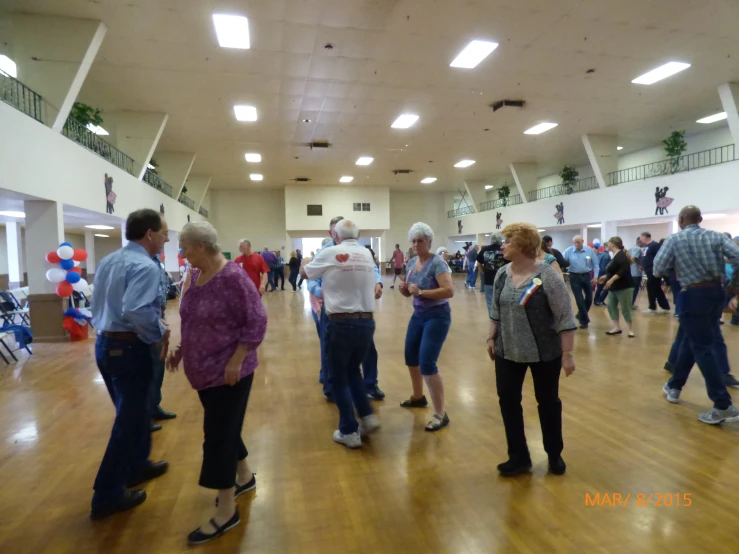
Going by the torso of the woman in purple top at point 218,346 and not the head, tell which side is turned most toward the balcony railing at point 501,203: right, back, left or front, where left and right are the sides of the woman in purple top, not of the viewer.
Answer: back

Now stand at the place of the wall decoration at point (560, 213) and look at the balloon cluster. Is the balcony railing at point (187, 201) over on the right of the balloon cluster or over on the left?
right

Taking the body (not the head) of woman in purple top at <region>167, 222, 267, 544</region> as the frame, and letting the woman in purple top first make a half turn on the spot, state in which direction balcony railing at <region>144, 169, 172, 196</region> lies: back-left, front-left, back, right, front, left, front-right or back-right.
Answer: front-left

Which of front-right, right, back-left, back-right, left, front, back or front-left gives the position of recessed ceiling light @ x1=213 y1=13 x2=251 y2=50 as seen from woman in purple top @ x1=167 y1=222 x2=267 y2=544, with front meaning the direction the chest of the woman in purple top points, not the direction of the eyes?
back-right

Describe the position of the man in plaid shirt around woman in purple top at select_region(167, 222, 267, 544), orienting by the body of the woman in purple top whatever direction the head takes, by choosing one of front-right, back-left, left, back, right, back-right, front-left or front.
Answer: back-left

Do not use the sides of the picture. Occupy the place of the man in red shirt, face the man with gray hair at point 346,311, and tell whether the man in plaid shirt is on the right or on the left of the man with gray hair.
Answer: left

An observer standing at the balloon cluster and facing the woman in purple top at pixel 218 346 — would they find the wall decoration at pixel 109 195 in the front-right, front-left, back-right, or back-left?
back-left

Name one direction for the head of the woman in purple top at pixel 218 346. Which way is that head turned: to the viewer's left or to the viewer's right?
to the viewer's left

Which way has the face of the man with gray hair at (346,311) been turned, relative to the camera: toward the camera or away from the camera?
away from the camera

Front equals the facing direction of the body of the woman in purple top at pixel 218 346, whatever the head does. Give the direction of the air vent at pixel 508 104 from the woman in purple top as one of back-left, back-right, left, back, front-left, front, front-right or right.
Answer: back

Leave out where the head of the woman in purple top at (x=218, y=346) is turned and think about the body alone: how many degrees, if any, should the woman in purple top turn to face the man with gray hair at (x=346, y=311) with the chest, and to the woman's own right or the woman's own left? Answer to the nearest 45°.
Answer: approximately 180°

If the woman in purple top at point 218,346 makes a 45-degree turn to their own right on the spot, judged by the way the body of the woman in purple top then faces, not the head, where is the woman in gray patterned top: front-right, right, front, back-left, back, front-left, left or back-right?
back

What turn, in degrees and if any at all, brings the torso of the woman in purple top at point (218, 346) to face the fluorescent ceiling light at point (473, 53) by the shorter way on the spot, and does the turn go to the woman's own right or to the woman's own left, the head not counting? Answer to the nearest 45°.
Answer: approximately 180°

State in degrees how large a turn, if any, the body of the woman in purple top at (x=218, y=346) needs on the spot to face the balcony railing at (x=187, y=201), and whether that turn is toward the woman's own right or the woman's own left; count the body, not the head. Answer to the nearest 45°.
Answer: approximately 135° to the woman's own right

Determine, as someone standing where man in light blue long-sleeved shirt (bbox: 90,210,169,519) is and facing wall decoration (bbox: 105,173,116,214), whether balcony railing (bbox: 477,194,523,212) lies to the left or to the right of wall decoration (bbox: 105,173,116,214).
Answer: right

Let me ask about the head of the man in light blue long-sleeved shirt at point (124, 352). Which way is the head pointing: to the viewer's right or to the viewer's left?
to the viewer's right
